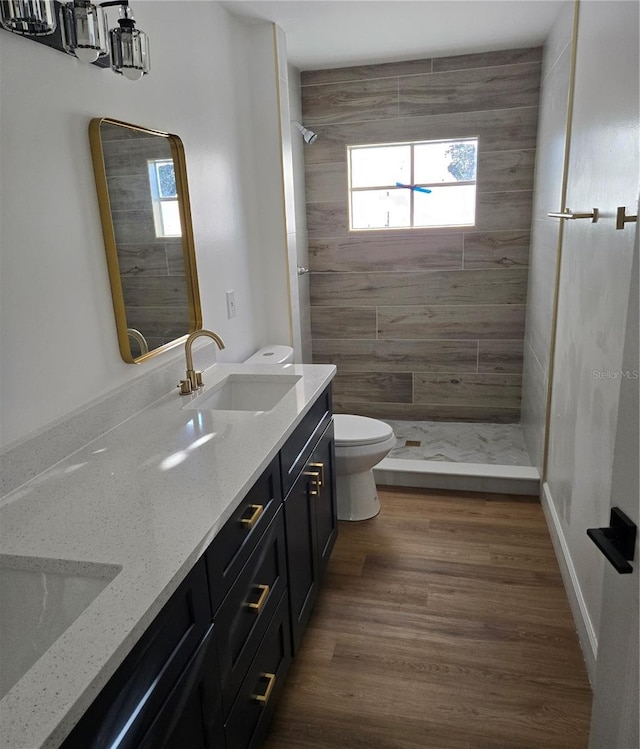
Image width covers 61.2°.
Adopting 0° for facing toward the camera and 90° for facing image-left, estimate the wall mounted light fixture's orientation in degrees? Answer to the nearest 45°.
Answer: approximately 315°

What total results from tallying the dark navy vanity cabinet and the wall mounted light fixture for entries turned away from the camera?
0

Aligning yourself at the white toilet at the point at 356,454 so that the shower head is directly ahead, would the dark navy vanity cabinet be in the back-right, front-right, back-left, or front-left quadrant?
back-left

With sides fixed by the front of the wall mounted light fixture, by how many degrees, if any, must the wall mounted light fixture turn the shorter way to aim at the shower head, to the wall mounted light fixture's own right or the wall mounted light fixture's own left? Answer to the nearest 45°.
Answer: approximately 90° to the wall mounted light fixture's own left

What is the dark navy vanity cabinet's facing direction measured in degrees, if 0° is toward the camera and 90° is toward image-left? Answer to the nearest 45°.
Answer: approximately 315°

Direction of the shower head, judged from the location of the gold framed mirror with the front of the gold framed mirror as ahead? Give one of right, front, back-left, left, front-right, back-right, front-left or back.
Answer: left

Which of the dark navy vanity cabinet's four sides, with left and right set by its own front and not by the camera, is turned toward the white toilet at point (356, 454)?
left
